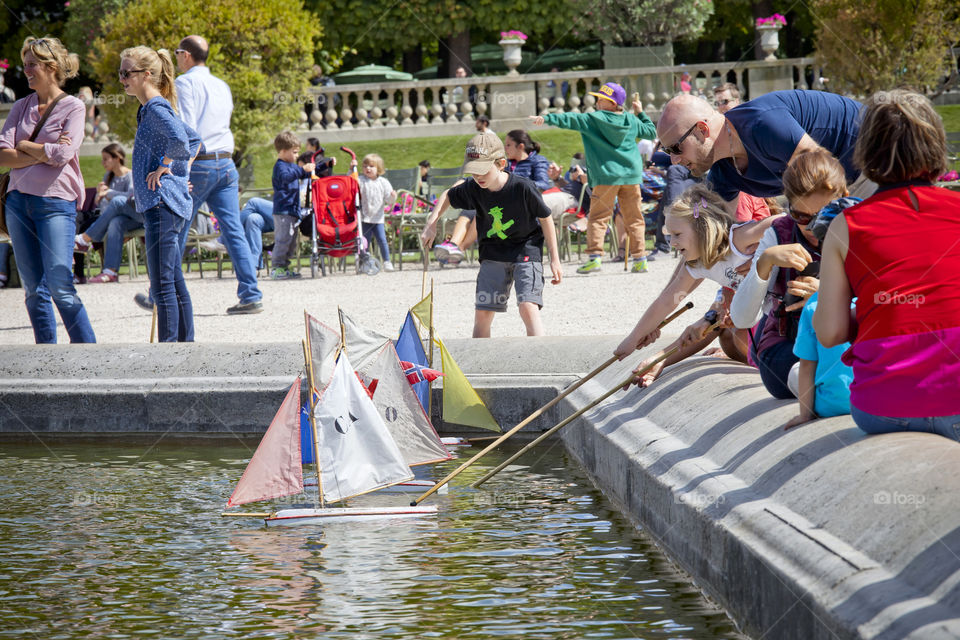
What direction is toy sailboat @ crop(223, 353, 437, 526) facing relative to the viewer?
to the viewer's left

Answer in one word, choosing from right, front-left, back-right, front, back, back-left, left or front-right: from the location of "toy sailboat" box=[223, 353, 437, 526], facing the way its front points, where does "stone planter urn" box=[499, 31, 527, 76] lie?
right

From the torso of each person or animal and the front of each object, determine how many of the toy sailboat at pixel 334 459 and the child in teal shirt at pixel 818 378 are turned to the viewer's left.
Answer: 2

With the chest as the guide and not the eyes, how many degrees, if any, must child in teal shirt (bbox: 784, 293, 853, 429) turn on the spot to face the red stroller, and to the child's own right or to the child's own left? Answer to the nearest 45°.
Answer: approximately 45° to the child's own right

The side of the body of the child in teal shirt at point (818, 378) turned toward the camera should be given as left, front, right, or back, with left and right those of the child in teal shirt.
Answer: left
